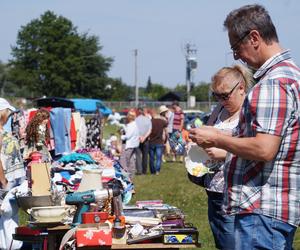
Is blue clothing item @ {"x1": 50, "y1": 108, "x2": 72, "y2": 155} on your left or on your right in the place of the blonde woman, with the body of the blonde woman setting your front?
on your right

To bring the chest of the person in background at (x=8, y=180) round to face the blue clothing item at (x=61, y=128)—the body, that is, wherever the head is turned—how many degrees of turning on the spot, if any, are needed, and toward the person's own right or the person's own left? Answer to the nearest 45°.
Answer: approximately 90° to the person's own left

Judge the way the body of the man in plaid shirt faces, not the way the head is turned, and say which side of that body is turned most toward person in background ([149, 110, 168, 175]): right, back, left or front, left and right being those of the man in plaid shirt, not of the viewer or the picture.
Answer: right

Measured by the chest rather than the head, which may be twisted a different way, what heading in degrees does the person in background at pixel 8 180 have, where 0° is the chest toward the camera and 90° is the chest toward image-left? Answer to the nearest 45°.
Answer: approximately 270°

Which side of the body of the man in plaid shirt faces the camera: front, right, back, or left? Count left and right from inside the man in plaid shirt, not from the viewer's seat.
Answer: left

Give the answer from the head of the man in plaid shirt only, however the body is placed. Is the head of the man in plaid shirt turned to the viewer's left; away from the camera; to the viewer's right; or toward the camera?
to the viewer's left

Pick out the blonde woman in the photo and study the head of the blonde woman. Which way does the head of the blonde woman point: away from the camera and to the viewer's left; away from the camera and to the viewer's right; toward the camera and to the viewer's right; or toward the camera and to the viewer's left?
toward the camera and to the viewer's left

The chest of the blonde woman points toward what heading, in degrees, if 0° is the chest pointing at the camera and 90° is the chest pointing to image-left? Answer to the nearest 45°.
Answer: approximately 45°

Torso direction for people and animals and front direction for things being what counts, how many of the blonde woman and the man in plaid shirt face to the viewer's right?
0

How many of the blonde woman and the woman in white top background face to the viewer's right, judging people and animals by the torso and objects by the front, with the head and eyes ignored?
0

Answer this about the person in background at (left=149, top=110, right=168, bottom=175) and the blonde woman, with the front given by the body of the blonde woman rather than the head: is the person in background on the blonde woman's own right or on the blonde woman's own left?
on the blonde woman's own right
